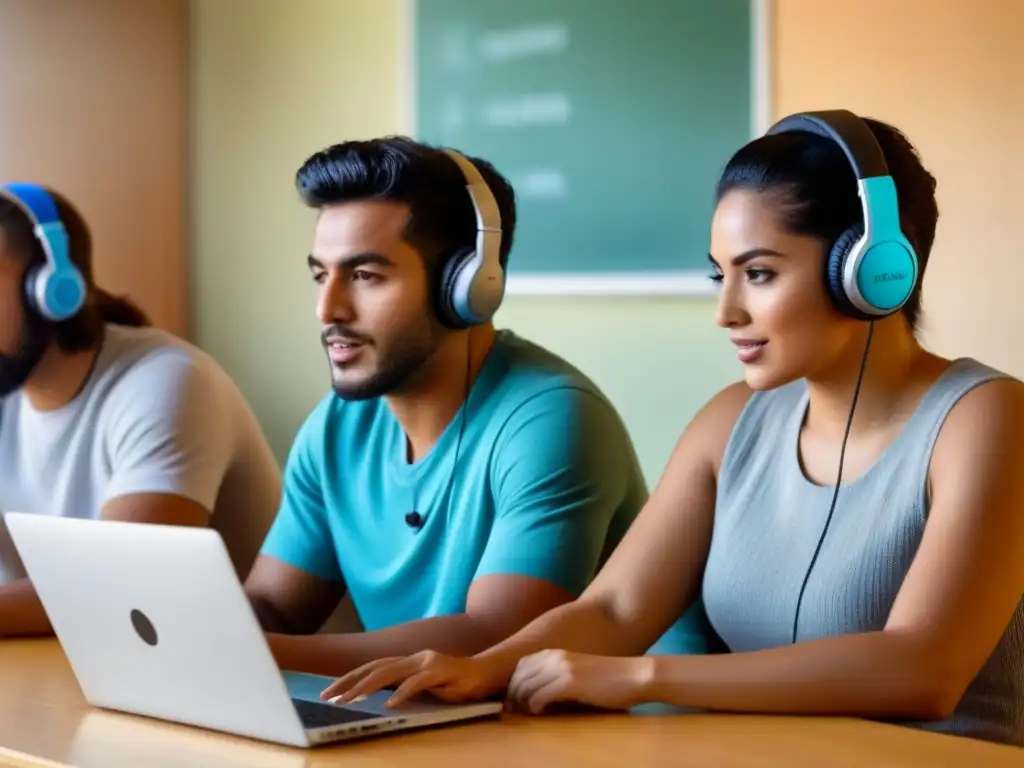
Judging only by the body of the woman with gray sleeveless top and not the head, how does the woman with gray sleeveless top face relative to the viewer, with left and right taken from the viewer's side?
facing the viewer and to the left of the viewer

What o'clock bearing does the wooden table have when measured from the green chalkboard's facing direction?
The wooden table is roughly at 12 o'clock from the green chalkboard.

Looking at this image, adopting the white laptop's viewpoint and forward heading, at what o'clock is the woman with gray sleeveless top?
The woman with gray sleeveless top is roughly at 1 o'clock from the white laptop.

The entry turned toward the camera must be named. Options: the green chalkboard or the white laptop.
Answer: the green chalkboard

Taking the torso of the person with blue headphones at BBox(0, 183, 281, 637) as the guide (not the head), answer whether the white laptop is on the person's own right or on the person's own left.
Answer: on the person's own left

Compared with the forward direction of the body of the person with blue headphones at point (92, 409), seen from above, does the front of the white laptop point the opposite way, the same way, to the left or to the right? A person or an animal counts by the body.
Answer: the opposite way

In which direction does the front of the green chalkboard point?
toward the camera

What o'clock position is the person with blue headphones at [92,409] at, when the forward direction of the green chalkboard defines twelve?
The person with blue headphones is roughly at 2 o'clock from the green chalkboard.

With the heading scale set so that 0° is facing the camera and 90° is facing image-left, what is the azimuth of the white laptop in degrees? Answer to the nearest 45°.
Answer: approximately 225°

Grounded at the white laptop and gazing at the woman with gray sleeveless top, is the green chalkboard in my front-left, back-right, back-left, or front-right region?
front-left

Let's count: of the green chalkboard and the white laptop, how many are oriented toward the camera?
1

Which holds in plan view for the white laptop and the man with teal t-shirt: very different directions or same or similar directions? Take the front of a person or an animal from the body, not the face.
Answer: very different directions
